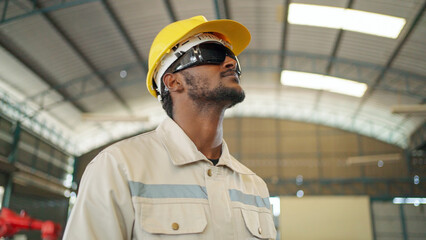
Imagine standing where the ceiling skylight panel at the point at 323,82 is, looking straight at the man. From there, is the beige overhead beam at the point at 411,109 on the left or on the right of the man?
left

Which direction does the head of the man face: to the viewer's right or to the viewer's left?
to the viewer's right

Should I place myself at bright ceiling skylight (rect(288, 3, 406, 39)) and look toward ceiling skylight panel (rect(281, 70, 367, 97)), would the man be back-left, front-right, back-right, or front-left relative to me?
back-left

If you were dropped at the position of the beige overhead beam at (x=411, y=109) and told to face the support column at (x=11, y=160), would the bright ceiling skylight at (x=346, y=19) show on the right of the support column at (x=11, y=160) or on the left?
left

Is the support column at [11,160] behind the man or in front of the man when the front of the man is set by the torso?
behind

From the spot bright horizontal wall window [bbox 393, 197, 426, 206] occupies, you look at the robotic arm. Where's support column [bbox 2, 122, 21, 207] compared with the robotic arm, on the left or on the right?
right

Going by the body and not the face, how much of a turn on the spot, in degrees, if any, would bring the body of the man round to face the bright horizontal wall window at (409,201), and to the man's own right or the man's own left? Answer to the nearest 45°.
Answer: approximately 90° to the man's own left

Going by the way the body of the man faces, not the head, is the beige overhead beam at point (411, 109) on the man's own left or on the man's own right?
on the man's own left

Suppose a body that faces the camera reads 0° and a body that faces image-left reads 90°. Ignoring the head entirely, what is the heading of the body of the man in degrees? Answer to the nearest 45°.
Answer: approximately 315°

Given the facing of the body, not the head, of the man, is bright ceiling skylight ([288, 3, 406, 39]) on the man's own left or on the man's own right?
on the man's own left
